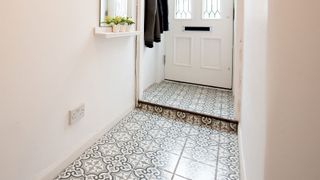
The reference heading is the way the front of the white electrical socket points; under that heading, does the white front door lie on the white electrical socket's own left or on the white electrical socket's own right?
on the white electrical socket's own left

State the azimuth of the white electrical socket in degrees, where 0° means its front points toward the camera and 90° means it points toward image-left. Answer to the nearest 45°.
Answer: approximately 315°
